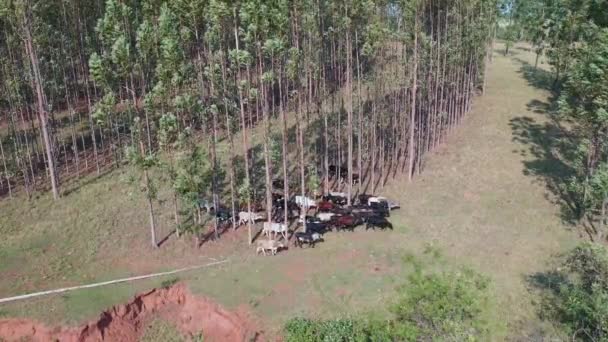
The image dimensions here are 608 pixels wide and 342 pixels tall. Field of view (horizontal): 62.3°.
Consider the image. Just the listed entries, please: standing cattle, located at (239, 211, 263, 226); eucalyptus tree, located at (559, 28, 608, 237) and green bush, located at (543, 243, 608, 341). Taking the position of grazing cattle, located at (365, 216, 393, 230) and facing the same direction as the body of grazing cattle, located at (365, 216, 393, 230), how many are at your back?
1

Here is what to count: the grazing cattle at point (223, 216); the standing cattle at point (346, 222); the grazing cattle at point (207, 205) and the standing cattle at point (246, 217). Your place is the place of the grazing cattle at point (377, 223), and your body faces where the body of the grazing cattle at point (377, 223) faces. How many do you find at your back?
4

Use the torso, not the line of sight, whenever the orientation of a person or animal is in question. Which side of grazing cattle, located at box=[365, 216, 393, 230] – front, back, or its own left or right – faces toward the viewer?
right

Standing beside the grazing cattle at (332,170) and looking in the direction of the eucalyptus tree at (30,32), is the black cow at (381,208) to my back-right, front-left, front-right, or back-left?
back-left

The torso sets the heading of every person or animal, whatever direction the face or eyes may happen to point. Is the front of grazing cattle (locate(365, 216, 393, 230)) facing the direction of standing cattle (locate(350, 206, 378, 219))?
no

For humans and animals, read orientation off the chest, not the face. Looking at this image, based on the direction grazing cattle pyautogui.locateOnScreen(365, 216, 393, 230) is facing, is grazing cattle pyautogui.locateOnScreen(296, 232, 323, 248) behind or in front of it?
behind

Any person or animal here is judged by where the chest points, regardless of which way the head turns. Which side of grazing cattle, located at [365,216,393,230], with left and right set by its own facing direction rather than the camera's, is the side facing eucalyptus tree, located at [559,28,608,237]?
front
